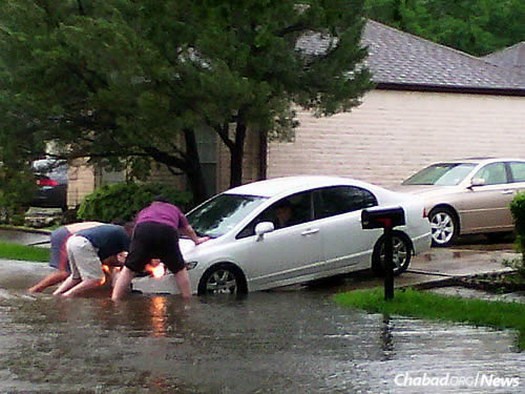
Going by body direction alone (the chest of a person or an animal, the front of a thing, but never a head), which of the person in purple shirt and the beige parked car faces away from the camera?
the person in purple shirt

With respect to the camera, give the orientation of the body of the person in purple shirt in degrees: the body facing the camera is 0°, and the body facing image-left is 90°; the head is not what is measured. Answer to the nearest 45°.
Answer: approximately 180°

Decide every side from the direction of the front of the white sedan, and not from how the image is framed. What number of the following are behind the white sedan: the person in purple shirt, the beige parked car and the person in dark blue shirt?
1

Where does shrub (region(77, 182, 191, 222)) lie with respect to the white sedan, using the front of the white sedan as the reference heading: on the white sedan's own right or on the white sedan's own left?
on the white sedan's own right

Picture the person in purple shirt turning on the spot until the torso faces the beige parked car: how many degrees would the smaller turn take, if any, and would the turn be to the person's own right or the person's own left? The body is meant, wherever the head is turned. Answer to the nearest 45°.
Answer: approximately 45° to the person's own right
